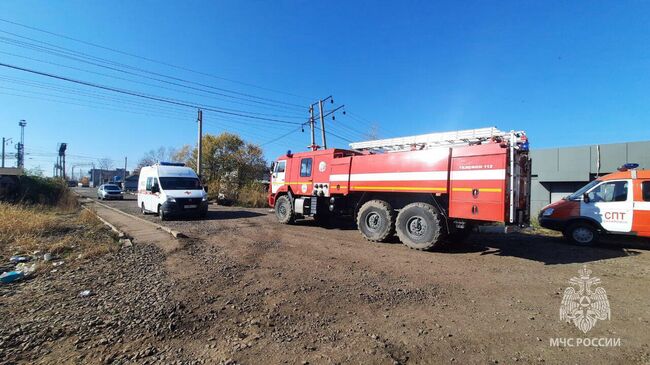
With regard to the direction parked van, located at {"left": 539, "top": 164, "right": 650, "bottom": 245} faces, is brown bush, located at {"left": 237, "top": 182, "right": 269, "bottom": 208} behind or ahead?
ahead

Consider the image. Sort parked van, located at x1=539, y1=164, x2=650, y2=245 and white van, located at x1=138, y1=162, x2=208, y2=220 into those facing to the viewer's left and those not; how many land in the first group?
1

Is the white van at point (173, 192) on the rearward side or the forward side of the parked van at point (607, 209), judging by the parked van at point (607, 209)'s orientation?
on the forward side

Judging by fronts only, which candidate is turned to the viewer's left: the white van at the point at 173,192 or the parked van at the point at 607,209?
the parked van

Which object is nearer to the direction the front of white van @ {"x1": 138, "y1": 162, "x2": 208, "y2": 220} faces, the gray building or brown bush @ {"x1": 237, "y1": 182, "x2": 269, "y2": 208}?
the gray building

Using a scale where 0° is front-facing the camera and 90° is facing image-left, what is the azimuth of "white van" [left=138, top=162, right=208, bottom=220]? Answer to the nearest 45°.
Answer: approximately 315°

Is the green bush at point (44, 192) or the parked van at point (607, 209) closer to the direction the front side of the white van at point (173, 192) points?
the parked van

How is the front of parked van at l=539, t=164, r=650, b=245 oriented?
to the viewer's left

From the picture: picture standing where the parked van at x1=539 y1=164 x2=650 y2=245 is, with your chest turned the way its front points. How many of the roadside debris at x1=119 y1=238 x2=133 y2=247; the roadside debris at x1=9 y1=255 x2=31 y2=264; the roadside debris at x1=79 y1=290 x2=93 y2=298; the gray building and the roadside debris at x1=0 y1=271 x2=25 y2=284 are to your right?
1

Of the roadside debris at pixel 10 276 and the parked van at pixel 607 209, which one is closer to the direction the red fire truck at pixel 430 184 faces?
the roadside debris

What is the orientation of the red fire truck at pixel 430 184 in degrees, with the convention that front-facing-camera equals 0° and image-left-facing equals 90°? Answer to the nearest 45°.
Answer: approximately 135°

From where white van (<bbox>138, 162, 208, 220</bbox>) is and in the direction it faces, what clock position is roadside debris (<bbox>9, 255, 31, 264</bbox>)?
The roadside debris is roughly at 2 o'clock from the white van.
